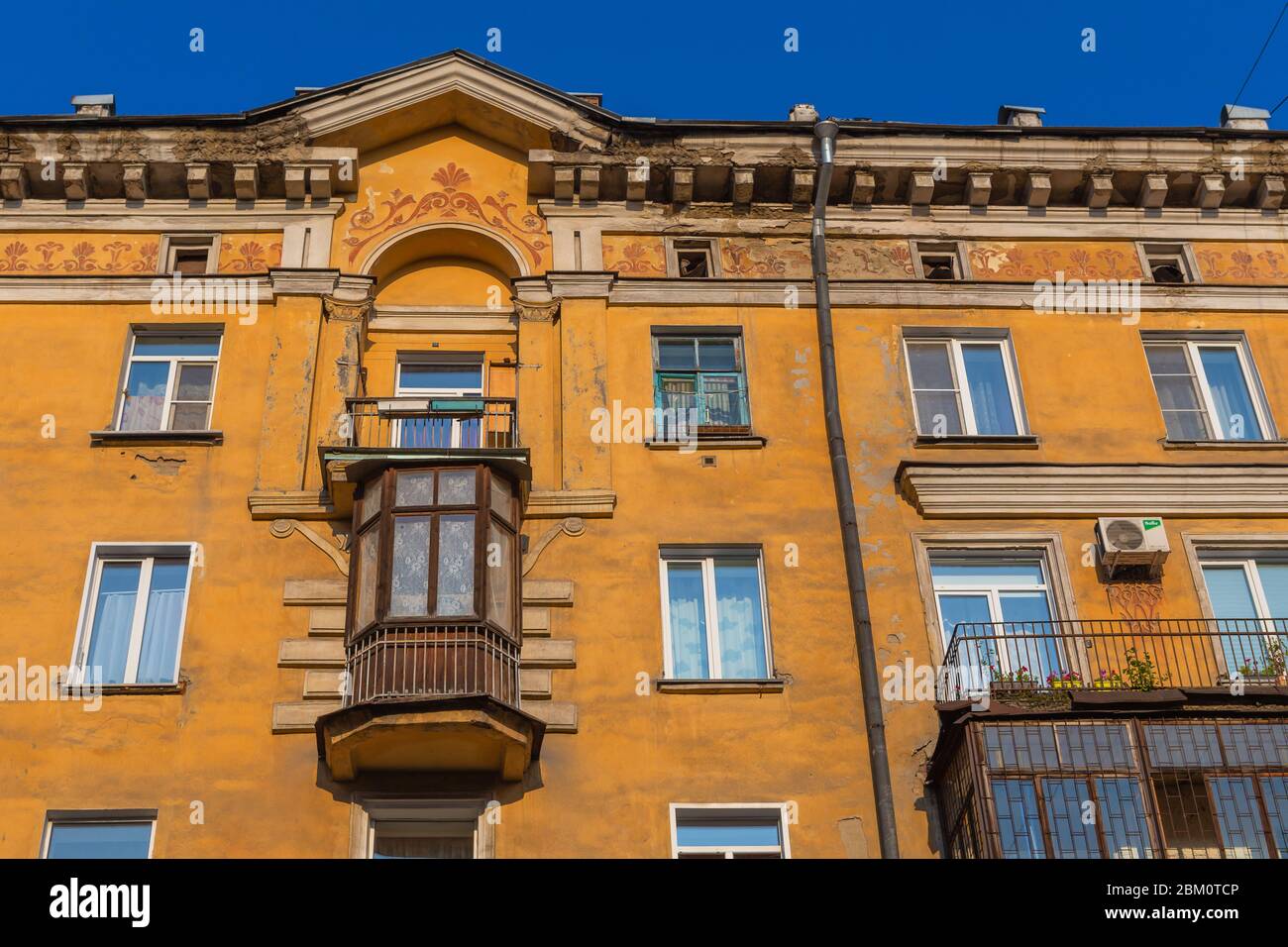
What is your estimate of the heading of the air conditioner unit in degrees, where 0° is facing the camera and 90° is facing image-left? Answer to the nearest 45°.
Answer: approximately 0°

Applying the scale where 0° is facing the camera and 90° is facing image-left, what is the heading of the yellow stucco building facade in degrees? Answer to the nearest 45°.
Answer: approximately 0°
